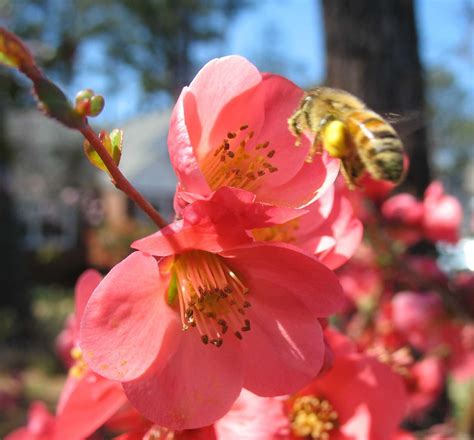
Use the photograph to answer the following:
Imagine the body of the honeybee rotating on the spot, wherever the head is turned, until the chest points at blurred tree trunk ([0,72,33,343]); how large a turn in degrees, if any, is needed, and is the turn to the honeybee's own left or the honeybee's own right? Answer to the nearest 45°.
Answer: approximately 45° to the honeybee's own right

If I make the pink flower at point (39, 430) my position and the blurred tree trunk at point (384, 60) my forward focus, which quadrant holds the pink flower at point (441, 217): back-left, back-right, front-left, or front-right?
front-right

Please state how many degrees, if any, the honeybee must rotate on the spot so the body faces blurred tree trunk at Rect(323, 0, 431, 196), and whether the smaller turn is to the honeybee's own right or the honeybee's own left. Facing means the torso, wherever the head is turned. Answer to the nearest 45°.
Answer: approximately 90° to the honeybee's own right

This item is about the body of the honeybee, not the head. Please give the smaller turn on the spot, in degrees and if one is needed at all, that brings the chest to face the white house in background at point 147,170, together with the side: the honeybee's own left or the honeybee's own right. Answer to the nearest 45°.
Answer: approximately 90° to the honeybee's own right

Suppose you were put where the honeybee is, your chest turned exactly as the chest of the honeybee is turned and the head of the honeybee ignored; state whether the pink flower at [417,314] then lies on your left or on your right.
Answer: on your right

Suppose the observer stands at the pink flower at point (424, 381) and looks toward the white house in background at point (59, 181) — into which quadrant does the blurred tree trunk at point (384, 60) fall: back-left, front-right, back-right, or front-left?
front-right

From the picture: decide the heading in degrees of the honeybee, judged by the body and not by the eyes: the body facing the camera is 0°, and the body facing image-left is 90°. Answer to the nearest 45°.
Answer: approximately 90°

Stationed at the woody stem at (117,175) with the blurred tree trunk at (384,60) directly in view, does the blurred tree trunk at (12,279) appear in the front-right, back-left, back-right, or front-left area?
front-left
